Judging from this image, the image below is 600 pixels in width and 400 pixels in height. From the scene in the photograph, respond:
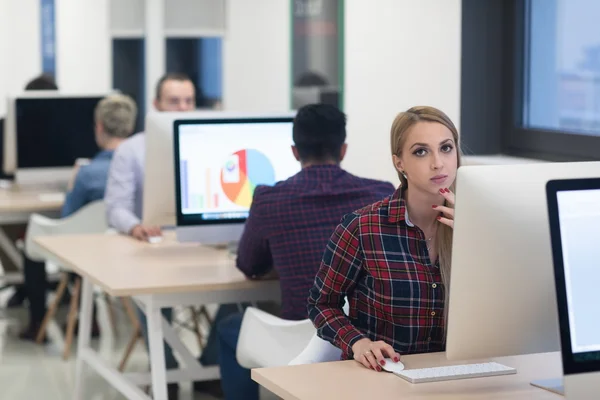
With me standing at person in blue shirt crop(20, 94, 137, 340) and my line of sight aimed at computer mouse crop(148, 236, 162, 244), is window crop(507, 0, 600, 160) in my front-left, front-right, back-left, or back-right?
front-left

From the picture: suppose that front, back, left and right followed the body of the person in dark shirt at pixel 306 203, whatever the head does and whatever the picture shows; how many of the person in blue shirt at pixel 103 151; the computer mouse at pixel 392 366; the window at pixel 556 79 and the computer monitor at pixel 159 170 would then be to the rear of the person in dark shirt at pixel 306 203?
1

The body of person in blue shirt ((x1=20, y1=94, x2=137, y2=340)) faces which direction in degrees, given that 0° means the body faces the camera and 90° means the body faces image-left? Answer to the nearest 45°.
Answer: approximately 135°

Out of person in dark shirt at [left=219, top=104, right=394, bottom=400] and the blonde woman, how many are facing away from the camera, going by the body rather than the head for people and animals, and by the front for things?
1

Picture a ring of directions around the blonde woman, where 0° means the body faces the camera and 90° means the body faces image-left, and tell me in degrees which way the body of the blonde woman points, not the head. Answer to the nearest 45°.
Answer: approximately 315°

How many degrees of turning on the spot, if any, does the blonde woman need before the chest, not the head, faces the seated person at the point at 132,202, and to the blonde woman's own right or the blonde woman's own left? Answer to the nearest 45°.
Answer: approximately 180°

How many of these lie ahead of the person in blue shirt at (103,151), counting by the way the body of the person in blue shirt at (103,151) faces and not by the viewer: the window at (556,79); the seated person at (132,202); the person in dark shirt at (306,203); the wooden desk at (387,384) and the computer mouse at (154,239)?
0

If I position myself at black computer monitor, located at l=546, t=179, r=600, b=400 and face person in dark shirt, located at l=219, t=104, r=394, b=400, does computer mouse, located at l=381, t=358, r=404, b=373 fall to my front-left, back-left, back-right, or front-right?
front-left

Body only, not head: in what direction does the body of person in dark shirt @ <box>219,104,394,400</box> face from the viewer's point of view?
away from the camera

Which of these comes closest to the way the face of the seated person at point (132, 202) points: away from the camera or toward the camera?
toward the camera

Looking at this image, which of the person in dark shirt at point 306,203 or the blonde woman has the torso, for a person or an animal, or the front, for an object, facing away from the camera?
the person in dark shirt

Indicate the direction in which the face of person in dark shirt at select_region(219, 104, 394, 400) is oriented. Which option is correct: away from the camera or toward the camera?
away from the camera

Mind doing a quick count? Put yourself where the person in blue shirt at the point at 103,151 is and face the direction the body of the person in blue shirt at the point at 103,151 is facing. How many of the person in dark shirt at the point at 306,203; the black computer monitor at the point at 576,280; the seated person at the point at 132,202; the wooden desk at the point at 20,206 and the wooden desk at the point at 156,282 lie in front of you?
1

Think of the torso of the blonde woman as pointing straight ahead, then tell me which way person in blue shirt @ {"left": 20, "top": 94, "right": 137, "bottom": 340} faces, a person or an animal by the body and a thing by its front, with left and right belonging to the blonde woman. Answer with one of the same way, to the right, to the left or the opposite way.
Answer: the opposite way
